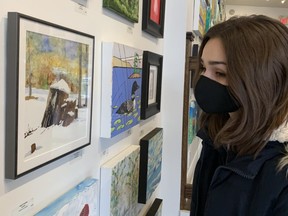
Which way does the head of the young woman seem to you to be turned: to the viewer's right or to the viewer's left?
to the viewer's left

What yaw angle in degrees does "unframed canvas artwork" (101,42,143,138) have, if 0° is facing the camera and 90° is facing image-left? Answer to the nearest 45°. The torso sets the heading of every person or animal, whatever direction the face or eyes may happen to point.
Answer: approximately 315°

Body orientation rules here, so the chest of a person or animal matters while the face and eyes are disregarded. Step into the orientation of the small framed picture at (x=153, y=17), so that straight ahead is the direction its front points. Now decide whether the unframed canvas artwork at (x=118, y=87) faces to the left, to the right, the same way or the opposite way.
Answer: the same way

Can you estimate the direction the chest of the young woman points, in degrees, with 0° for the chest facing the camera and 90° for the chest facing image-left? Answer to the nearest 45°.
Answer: approximately 45°

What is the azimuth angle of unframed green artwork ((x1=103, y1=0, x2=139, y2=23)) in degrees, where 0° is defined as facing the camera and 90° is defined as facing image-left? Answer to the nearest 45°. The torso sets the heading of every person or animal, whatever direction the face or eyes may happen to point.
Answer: approximately 315°

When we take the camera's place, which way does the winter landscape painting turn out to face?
facing the viewer and to the right of the viewer

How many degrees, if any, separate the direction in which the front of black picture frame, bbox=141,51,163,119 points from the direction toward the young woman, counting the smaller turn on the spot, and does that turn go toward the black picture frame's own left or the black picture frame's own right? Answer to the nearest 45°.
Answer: approximately 45° to the black picture frame's own right

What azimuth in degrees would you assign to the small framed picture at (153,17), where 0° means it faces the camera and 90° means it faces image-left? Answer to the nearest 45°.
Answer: approximately 315°

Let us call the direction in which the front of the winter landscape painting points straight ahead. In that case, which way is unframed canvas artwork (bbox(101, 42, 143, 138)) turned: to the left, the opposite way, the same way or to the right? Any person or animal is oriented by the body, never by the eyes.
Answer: the same way

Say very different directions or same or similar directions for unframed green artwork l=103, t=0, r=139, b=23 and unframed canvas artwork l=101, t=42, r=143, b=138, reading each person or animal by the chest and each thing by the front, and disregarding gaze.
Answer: same or similar directions

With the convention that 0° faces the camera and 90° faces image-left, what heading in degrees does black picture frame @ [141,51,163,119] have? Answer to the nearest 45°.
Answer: approximately 315°

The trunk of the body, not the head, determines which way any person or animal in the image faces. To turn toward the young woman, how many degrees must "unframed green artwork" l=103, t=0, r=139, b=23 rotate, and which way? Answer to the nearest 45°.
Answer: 0° — it already faces them
